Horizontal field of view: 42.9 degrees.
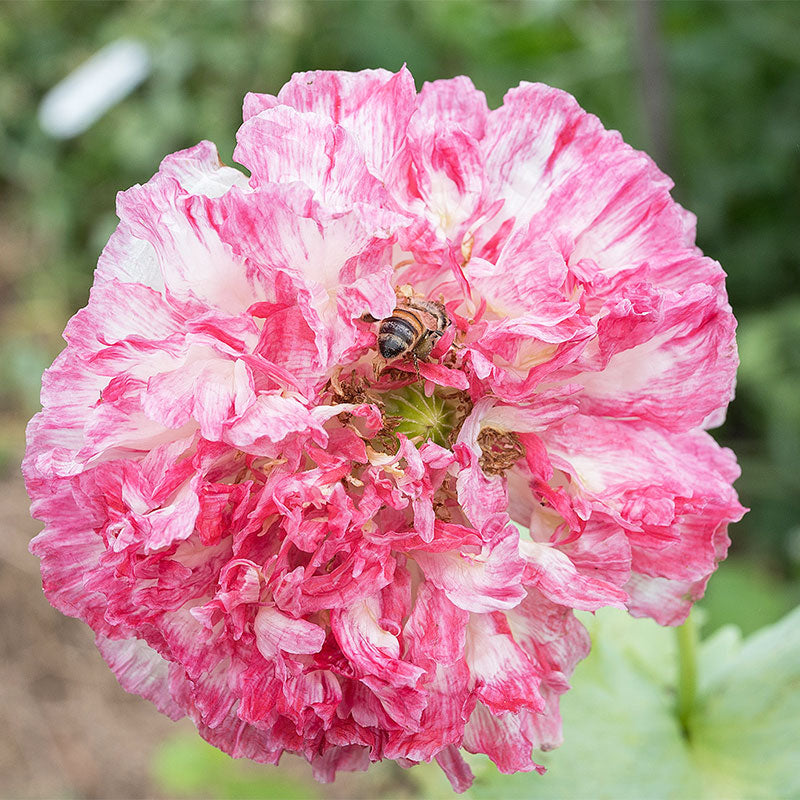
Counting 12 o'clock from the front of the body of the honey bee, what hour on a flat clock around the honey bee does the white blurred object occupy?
The white blurred object is roughly at 10 o'clock from the honey bee.

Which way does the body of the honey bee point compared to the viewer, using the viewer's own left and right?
facing away from the viewer and to the right of the viewer
